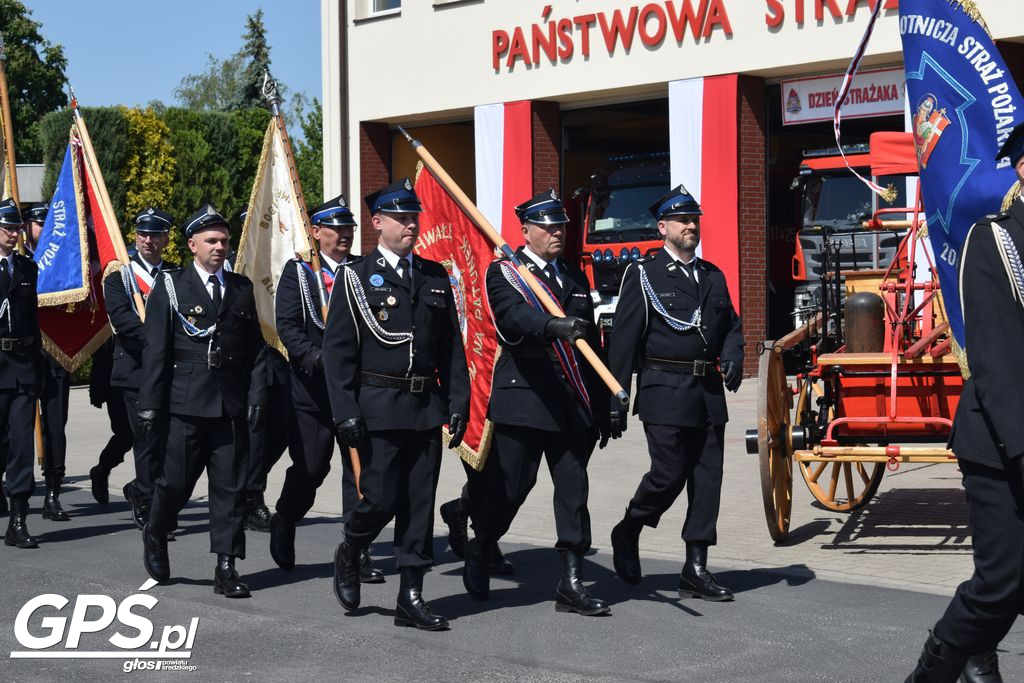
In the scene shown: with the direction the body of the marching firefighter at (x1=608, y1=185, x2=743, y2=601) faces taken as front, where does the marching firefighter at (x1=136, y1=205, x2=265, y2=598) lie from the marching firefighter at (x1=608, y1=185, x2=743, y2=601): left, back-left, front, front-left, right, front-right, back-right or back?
back-right

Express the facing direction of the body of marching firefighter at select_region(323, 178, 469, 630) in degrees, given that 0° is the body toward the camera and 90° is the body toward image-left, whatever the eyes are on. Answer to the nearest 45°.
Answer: approximately 315°

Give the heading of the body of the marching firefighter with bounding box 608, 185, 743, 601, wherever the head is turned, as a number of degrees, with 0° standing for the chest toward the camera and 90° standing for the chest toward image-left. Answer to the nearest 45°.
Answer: approximately 315°
